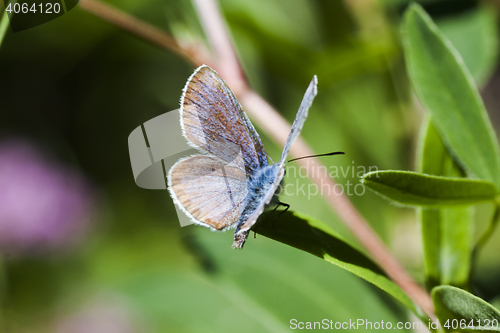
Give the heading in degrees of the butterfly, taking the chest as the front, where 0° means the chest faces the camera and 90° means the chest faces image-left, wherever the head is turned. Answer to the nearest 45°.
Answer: approximately 225°

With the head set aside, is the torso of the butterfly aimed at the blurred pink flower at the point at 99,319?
no
